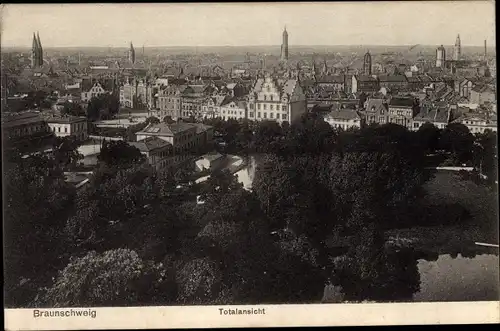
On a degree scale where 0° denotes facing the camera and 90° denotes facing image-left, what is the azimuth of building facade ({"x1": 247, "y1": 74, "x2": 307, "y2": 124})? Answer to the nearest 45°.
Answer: approximately 0°
